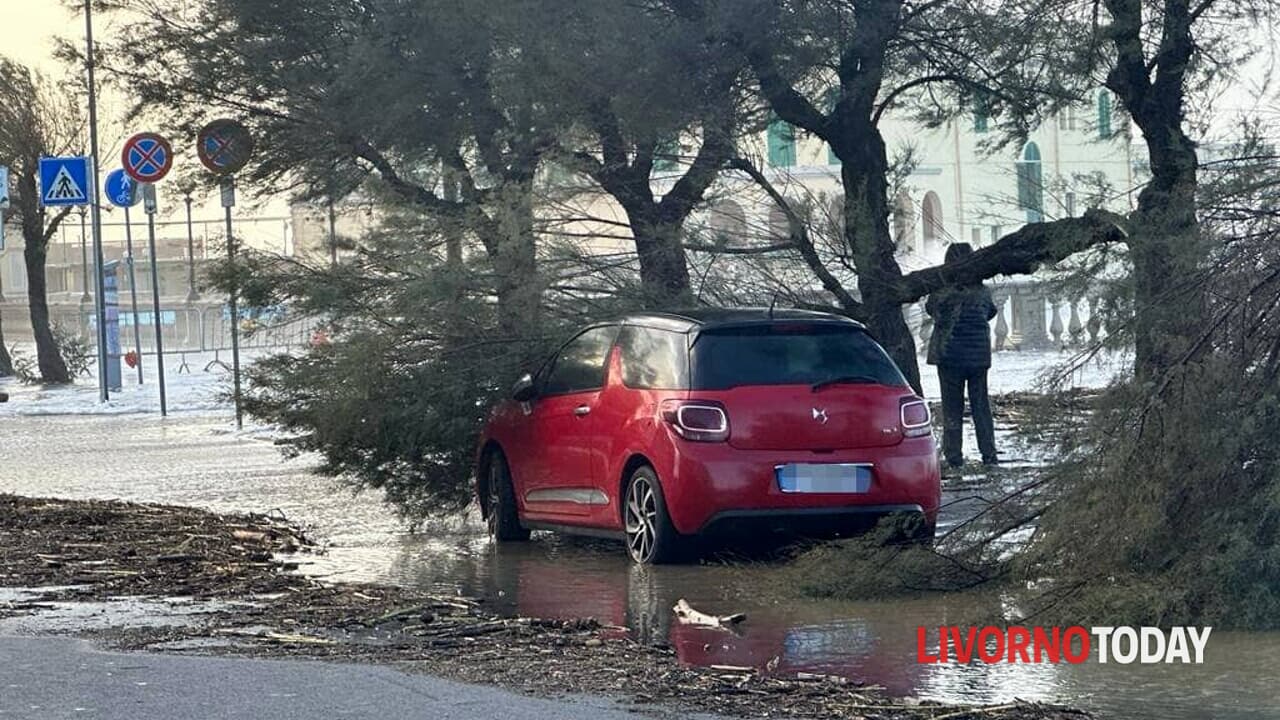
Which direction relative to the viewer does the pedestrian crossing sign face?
toward the camera

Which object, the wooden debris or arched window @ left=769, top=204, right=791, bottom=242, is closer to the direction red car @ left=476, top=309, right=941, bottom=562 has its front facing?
the arched window

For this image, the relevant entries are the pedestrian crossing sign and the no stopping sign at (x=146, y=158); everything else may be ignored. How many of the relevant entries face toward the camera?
2

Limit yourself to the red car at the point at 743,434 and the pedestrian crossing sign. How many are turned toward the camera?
1

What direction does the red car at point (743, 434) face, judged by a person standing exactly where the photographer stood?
facing away from the viewer and to the left of the viewer

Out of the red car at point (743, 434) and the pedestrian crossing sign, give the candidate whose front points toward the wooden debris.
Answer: the pedestrian crossing sign

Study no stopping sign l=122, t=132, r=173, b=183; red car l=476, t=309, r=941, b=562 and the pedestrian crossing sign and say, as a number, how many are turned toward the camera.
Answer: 2

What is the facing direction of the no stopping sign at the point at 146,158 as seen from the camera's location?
facing the viewer

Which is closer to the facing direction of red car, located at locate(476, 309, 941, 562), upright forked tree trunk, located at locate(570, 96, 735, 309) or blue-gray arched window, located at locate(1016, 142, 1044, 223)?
the upright forked tree trunk

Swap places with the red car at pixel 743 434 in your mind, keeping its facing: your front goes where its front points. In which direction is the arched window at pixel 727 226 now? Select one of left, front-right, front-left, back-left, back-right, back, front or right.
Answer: front-right
